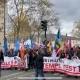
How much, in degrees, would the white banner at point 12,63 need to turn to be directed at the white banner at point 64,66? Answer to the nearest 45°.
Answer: approximately 45° to its left

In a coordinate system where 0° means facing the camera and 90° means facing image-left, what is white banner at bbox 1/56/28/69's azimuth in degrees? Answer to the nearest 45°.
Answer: approximately 0°

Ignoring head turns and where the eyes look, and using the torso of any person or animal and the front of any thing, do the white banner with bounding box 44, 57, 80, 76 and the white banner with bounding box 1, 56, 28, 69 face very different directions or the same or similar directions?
same or similar directions

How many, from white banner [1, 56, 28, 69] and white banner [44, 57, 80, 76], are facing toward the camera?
2

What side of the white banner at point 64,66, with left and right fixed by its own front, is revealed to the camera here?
front

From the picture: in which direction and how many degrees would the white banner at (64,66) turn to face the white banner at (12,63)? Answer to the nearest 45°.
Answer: approximately 135° to its right
